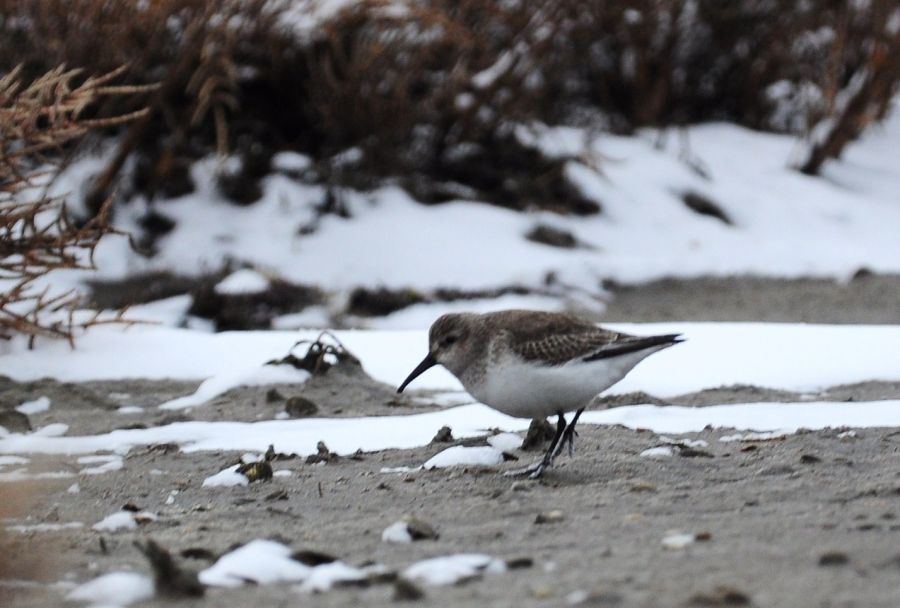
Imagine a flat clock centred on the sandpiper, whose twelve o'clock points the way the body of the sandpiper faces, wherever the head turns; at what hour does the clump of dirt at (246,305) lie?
The clump of dirt is roughly at 2 o'clock from the sandpiper.

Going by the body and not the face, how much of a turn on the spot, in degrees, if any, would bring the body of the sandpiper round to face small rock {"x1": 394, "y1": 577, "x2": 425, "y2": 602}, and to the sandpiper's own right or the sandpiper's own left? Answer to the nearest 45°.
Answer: approximately 90° to the sandpiper's own left

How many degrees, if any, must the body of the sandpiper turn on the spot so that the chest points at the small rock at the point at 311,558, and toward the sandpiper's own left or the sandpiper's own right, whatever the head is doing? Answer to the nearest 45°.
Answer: approximately 90° to the sandpiper's own left

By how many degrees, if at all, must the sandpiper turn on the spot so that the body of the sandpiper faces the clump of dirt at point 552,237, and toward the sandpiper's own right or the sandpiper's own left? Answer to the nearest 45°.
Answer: approximately 90° to the sandpiper's own right

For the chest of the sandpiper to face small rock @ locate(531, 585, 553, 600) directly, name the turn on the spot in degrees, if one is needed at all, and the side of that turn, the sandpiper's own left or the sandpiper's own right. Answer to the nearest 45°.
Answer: approximately 90° to the sandpiper's own left

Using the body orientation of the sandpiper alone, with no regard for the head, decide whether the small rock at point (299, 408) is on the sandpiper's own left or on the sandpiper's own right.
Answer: on the sandpiper's own right

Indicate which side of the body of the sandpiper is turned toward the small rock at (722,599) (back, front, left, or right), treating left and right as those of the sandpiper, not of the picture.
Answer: left

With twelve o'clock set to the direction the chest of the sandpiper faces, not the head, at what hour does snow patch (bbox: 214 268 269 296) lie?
The snow patch is roughly at 2 o'clock from the sandpiper.

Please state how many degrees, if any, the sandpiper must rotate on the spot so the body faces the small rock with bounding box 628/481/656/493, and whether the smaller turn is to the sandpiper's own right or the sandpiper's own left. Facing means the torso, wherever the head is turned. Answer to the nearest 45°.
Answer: approximately 135° to the sandpiper's own left

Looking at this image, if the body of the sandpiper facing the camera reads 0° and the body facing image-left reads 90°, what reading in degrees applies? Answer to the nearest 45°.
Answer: approximately 90°

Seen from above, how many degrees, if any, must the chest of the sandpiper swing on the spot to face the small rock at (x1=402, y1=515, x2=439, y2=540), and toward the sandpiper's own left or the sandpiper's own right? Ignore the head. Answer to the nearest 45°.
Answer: approximately 90° to the sandpiper's own left

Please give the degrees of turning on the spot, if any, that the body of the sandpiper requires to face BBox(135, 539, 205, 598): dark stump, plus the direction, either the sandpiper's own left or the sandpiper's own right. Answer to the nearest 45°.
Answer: approximately 45° to the sandpiper's own left

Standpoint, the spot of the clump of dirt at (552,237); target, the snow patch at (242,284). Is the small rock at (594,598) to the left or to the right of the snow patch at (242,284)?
left

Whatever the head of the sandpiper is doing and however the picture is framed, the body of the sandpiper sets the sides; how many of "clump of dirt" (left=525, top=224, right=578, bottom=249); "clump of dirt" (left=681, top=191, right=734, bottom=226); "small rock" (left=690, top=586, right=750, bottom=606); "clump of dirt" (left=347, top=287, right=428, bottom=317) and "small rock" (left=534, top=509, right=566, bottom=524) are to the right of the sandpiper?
3
